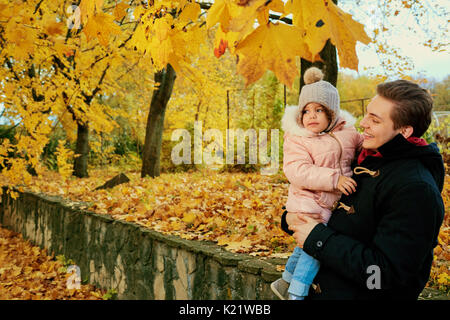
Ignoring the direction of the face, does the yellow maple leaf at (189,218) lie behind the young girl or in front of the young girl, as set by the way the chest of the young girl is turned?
behind

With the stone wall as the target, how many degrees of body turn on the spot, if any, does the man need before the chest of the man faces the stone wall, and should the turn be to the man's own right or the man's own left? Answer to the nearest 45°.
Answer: approximately 45° to the man's own right

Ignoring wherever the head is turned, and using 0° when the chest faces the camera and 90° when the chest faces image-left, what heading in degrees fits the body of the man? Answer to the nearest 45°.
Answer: approximately 90°

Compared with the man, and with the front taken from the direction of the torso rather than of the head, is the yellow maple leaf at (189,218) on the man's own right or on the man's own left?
on the man's own right

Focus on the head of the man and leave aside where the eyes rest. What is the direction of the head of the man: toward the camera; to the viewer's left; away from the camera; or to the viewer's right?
to the viewer's left
